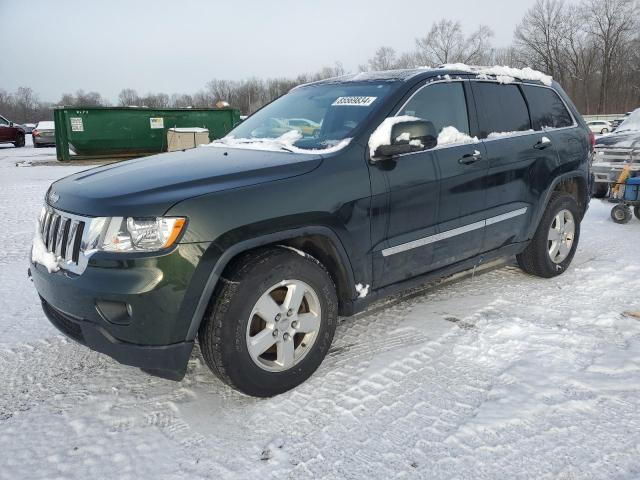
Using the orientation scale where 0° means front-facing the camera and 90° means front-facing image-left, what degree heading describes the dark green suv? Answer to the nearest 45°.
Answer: approximately 45°

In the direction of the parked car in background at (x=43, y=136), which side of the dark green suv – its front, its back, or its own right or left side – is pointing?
right

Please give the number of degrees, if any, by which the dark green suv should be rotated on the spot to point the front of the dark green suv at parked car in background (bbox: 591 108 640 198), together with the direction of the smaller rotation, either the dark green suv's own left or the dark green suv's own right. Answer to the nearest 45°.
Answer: approximately 180°

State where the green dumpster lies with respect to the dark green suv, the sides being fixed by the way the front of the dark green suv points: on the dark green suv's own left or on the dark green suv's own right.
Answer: on the dark green suv's own right

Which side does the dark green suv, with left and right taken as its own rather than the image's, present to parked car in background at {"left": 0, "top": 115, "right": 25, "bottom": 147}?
right
